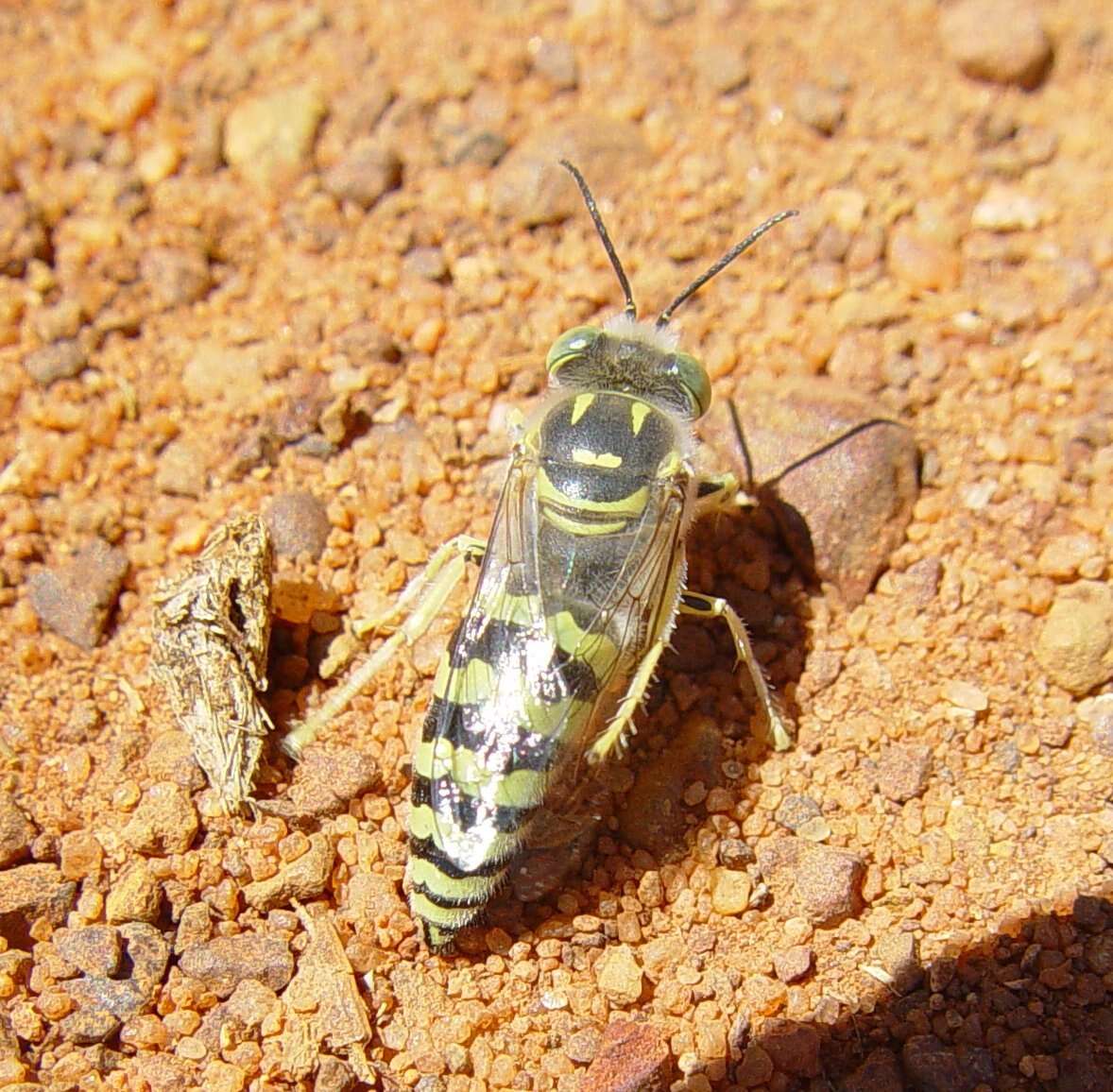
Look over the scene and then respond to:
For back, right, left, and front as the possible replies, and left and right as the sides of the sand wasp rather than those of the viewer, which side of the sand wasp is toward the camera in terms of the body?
back

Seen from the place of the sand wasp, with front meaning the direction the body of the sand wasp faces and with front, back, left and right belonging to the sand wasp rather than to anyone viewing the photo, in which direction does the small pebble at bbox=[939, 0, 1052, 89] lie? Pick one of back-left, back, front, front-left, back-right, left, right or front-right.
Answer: front-right

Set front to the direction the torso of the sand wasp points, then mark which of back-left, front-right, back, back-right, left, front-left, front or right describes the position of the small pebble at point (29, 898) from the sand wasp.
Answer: left

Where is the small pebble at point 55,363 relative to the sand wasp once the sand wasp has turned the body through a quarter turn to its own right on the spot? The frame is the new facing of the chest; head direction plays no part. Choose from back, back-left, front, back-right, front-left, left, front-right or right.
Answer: back-left

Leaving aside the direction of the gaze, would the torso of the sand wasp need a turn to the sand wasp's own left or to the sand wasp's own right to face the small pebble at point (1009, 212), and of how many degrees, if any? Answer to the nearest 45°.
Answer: approximately 45° to the sand wasp's own right

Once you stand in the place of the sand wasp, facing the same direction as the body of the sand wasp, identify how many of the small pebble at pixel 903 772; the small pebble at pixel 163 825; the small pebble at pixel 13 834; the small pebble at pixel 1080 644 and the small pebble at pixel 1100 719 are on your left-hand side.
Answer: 2

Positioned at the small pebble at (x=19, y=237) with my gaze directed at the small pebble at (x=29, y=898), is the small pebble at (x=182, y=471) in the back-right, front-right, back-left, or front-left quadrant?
front-left

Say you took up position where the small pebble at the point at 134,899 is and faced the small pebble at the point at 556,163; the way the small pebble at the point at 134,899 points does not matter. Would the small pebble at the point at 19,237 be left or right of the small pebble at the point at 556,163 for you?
left

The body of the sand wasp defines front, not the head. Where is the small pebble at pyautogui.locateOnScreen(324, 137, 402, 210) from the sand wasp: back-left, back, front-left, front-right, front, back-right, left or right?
front

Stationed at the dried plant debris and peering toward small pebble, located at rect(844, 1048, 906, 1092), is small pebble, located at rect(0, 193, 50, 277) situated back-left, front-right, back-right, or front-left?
back-left

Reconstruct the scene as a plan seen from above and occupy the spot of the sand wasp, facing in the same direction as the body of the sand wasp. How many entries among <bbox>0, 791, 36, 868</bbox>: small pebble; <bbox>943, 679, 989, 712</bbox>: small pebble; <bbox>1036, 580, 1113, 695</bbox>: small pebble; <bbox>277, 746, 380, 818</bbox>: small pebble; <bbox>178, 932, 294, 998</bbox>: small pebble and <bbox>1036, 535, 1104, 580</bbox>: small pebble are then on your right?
3

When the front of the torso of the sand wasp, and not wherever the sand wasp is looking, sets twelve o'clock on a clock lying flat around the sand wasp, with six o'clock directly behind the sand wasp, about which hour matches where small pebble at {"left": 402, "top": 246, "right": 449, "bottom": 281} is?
The small pebble is roughly at 12 o'clock from the sand wasp.

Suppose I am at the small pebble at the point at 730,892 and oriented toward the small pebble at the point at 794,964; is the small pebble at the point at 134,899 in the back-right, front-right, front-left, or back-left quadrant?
back-right
